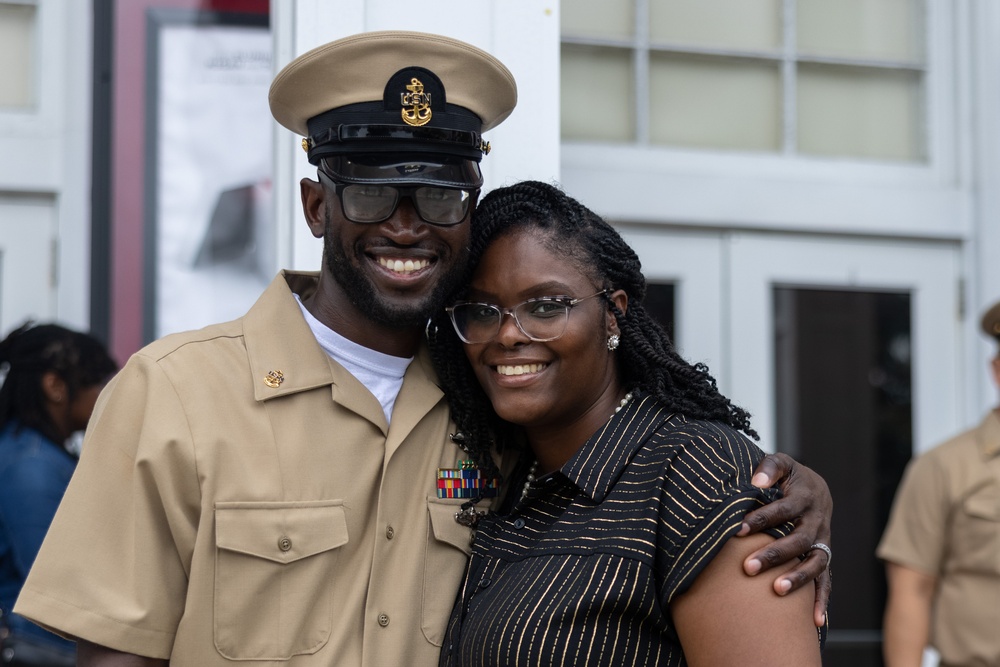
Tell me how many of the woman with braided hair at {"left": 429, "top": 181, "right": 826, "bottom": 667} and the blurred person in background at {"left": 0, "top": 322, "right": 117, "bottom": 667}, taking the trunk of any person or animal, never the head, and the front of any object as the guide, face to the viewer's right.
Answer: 1

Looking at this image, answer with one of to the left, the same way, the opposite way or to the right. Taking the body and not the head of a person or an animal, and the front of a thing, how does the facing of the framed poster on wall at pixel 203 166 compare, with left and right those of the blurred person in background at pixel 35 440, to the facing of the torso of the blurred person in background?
to the right

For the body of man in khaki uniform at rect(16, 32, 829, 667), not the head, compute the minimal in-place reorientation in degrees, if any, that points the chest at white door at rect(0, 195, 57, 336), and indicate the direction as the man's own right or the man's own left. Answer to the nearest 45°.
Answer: approximately 180°

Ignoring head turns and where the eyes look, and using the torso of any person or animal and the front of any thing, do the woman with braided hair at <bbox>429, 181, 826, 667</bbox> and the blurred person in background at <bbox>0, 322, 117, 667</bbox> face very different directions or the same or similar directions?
very different directions

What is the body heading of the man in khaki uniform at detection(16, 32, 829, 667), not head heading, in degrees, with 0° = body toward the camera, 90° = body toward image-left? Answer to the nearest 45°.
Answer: approximately 315°

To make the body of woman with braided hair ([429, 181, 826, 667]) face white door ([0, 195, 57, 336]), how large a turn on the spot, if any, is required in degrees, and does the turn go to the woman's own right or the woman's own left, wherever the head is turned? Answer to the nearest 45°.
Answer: approximately 90° to the woman's own right

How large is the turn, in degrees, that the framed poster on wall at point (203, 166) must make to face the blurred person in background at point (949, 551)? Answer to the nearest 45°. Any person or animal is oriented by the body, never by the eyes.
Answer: approximately 90° to its left

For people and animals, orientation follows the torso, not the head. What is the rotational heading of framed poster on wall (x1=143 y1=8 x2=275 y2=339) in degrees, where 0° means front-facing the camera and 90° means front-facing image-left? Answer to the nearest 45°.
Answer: approximately 0°

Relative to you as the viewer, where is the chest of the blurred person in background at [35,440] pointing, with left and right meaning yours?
facing to the right of the viewer

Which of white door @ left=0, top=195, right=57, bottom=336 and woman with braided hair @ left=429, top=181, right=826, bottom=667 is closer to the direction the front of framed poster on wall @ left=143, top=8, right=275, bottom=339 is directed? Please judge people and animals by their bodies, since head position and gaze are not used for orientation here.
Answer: the woman with braided hair

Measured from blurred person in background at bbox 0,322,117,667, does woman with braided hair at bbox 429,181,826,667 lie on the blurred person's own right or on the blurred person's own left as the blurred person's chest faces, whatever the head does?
on the blurred person's own right

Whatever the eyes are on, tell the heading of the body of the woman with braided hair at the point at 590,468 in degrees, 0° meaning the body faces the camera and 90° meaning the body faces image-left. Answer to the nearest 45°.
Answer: approximately 45°
